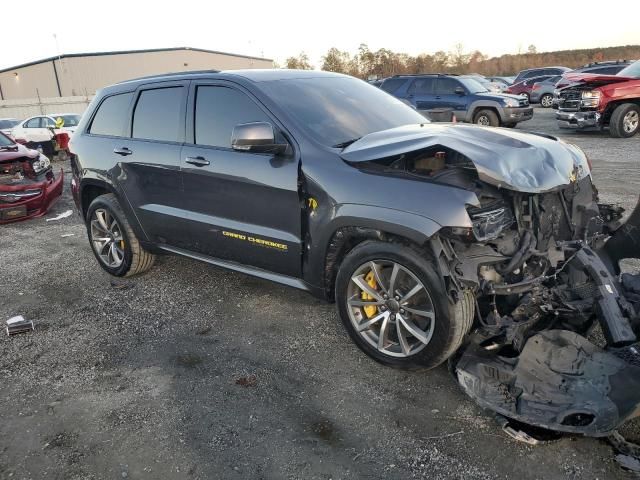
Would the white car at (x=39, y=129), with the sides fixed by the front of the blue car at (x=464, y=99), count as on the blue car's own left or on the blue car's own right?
on the blue car's own right

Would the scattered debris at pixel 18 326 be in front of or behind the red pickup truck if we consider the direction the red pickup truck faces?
in front

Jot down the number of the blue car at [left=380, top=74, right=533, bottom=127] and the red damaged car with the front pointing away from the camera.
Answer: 0

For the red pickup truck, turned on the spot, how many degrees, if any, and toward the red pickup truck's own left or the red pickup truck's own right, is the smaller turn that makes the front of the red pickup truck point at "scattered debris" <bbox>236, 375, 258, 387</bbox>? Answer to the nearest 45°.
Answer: approximately 45° to the red pickup truck's own left

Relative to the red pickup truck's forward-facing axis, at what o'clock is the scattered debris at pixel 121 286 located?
The scattered debris is roughly at 11 o'clock from the red pickup truck.

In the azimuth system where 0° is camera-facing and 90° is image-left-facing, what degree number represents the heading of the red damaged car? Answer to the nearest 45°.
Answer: approximately 315°

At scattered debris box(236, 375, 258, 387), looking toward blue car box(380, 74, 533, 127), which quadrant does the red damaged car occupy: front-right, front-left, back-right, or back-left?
front-left

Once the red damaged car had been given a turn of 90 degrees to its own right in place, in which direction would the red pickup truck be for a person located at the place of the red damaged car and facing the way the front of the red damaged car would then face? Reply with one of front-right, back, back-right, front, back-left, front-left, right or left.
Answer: back-left

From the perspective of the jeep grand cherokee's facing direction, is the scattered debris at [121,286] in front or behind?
behind

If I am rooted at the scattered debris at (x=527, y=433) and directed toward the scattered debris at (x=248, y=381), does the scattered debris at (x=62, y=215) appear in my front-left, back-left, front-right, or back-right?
front-right

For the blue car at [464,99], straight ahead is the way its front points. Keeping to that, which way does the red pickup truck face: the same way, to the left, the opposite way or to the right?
to the right

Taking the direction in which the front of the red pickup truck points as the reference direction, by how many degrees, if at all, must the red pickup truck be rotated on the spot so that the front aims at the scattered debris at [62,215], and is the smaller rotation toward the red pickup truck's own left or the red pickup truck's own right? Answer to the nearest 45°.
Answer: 0° — it already faces it

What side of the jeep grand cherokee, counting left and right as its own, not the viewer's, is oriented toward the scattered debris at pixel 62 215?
back

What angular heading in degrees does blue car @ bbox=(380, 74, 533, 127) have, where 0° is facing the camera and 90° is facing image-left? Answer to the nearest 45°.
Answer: approximately 315°

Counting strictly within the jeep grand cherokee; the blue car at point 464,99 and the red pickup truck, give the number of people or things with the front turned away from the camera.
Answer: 0

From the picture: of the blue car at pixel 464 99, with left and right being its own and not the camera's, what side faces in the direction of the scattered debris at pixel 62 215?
right

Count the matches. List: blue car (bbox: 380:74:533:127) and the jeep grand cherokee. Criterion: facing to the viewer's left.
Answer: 0
